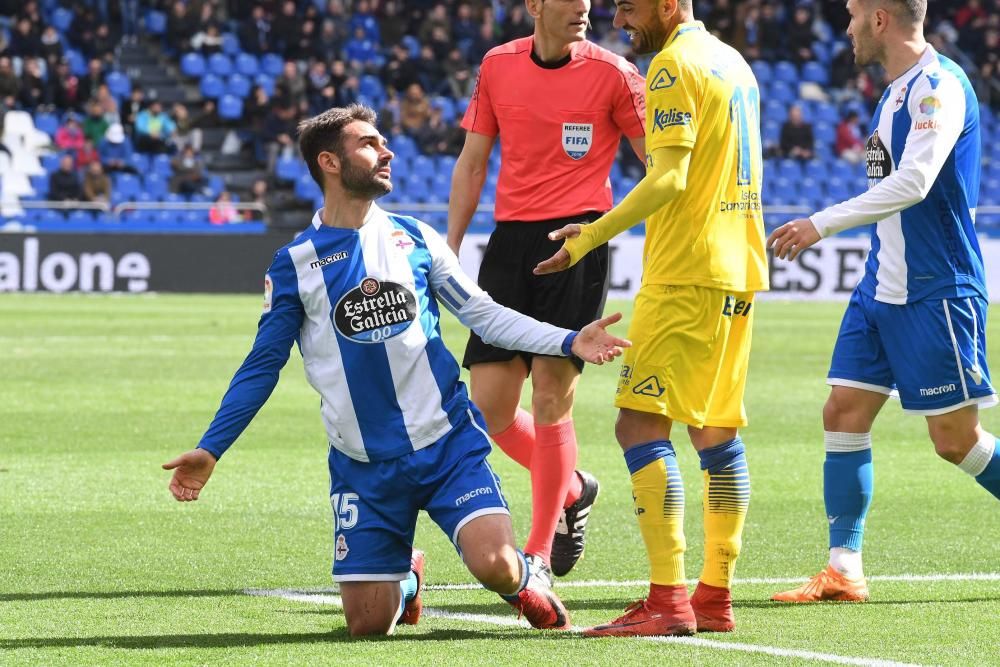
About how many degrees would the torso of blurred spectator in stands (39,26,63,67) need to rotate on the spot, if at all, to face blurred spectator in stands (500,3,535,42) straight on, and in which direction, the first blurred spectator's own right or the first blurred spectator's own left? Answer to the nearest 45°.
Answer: approximately 90° to the first blurred spectator's own left

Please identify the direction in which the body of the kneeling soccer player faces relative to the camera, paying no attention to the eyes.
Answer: toward the camera

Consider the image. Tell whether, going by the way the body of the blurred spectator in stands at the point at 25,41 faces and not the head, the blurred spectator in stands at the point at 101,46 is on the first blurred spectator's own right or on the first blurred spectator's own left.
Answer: on the first blurred spectator's own left

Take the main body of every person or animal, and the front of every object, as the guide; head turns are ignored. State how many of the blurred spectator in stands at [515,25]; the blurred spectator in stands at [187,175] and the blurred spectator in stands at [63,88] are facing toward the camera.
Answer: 3

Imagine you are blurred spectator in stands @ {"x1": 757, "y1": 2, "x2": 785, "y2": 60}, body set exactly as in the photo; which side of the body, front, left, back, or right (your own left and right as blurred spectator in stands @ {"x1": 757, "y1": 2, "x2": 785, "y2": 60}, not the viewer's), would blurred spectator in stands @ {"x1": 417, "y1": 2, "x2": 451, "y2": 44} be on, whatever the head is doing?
right

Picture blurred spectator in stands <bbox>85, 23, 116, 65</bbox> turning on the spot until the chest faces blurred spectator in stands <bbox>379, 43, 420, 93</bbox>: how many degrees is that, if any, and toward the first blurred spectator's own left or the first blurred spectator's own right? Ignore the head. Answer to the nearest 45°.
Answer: approximately 90° to the first blurred spectator's own left

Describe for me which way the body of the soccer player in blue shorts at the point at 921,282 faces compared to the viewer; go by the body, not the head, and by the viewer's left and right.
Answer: facing to the left of the viewer

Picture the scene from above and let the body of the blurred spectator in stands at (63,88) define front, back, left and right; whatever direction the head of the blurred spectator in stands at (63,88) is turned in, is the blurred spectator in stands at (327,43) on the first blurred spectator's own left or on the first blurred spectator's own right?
on the first blurred spectator's own left

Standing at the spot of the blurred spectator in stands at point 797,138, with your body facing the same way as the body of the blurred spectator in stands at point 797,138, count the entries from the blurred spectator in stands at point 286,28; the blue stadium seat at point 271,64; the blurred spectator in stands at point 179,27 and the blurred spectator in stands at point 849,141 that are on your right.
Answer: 3

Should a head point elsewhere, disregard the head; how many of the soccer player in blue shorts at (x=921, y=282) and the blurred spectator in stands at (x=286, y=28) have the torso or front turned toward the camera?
1

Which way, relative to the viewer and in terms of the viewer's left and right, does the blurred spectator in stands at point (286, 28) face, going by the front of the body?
facing the viewer

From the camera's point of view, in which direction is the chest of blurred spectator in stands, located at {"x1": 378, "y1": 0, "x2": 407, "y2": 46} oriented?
toward the camera
